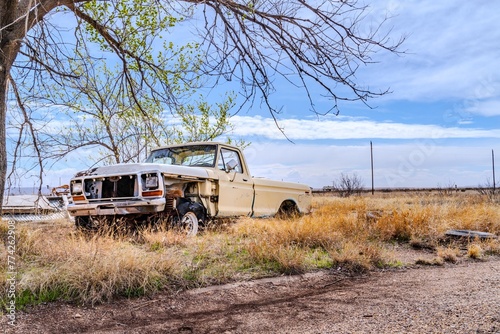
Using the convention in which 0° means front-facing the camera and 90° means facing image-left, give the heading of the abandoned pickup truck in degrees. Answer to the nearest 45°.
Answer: approximately 45°
